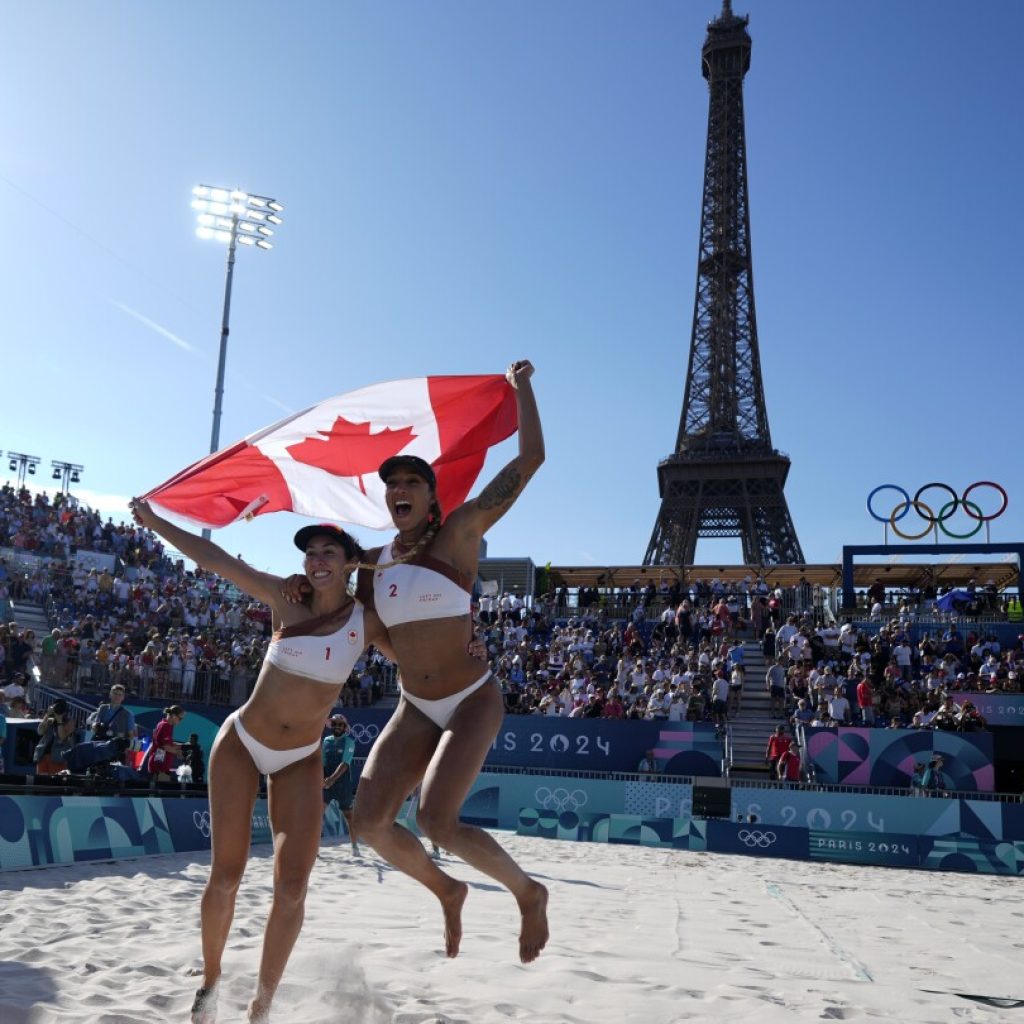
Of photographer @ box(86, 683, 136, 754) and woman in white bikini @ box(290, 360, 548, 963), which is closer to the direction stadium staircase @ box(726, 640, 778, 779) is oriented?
the woman in white bikini

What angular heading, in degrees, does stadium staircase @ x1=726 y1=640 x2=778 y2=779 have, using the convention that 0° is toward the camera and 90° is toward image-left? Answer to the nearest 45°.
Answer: approximately 0°

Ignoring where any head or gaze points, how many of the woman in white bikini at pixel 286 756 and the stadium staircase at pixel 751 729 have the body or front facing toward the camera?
2

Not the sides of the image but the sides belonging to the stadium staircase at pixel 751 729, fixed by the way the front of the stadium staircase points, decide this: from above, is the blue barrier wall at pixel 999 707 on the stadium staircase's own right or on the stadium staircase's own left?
on the stadium staircase's own left

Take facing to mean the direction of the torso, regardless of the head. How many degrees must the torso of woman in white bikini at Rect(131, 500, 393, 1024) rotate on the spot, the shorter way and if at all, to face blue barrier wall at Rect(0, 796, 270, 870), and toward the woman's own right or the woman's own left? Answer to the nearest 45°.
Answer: approximately 180°

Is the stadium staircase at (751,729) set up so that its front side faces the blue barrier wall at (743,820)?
yes

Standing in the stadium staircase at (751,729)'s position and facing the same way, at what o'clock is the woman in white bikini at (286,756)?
The woman in white bikini is roughly at 12 o'clock from the stadium staircase.

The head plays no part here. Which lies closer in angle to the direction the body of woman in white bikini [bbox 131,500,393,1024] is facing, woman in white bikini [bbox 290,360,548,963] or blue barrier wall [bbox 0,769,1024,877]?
the woman in white bikini

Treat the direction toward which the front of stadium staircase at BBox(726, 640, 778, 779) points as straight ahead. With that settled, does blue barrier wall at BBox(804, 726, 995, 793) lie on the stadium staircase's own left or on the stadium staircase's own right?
on the stadium staircase's own left

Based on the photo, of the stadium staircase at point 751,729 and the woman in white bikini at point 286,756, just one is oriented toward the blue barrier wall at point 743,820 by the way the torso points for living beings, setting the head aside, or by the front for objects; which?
the stadium staircase

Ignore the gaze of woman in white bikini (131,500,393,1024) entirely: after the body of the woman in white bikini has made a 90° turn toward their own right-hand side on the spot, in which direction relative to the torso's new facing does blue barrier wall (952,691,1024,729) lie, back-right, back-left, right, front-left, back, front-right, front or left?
back-right
